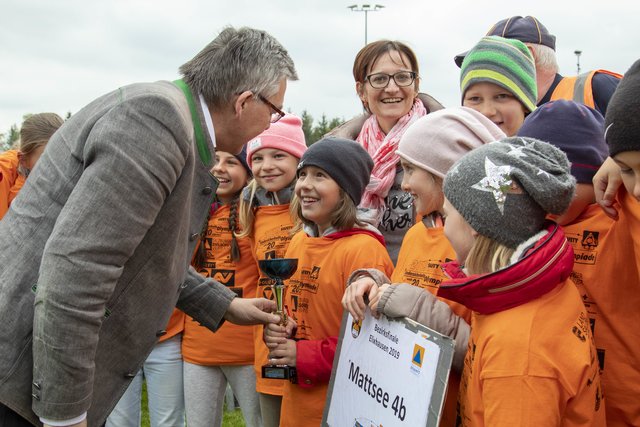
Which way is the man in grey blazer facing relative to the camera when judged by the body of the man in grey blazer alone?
to the viewer's right

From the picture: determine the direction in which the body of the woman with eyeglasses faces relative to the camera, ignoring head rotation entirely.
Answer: toward the camera

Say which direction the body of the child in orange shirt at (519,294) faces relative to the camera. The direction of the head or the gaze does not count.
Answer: to the viewer's left

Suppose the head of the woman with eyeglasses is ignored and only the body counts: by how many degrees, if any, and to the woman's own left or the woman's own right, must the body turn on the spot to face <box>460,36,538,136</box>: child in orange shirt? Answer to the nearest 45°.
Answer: approximately 45° to the woman's own left

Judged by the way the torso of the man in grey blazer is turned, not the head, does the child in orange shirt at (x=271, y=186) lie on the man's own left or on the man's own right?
on the man's own left

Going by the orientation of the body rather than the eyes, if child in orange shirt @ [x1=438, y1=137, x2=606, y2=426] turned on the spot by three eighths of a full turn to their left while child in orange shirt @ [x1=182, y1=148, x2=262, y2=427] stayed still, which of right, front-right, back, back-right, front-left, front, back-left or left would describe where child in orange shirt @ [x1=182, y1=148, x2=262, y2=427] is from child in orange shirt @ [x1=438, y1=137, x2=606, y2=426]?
back

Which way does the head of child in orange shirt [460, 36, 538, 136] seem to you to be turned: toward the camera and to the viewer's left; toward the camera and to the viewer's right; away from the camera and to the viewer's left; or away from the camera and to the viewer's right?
toward the camera and to the viewer's left

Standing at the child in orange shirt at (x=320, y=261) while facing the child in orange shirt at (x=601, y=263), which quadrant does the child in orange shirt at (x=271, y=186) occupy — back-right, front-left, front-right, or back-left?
back-left

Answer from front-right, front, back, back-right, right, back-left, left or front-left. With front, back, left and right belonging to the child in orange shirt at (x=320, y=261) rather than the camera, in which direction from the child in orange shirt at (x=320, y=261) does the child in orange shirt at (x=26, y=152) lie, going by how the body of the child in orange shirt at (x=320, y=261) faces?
right

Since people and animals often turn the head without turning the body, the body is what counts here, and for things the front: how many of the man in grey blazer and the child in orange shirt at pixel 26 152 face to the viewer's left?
0
